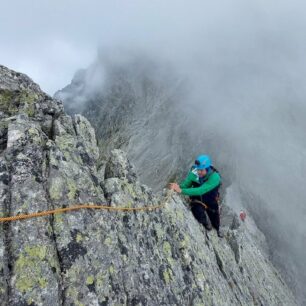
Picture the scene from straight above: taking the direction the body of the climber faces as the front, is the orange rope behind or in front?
in front

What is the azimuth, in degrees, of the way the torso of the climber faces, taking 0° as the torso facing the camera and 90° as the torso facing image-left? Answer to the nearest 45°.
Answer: approximately 45°

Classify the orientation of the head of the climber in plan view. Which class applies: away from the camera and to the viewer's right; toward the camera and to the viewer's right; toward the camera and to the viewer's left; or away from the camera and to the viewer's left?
toward the camera and to the viewer's left
